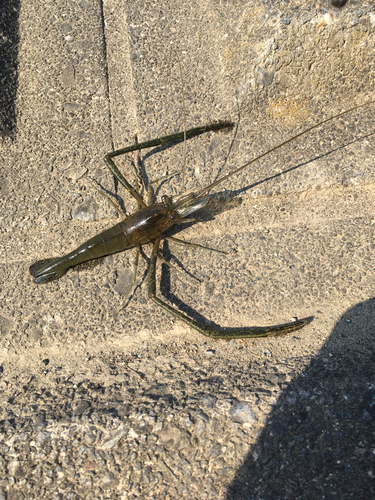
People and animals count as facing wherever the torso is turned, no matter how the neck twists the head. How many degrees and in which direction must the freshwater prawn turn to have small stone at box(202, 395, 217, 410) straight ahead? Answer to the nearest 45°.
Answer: approximately 135° to its right

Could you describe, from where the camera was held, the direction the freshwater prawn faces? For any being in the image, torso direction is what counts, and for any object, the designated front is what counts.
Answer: facing away from the viewer and to the right of the viewer

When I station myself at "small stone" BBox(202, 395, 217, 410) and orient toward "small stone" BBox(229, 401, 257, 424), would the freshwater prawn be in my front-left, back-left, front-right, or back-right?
back-left

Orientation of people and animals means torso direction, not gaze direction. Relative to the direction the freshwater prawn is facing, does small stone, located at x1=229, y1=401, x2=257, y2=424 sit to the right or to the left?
on its right
